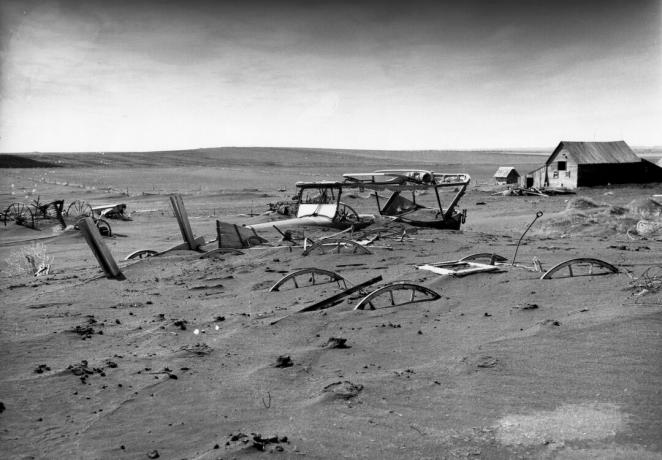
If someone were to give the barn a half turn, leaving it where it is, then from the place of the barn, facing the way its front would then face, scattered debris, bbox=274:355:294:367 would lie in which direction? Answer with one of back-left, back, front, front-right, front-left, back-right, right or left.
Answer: back-right

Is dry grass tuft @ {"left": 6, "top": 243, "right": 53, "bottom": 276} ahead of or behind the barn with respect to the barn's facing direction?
ahead

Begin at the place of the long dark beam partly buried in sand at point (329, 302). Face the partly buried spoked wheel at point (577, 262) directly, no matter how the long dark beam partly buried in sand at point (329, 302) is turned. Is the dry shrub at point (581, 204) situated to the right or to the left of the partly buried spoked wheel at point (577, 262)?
left

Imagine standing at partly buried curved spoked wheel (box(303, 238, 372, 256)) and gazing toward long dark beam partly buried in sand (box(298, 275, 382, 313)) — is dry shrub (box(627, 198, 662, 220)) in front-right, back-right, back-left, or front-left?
back-left

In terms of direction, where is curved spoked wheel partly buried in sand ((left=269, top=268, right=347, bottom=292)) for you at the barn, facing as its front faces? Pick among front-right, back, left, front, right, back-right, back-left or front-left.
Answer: front-left

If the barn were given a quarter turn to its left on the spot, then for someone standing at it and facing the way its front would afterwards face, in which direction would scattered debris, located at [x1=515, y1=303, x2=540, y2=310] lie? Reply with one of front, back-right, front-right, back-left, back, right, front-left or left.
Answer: front-right

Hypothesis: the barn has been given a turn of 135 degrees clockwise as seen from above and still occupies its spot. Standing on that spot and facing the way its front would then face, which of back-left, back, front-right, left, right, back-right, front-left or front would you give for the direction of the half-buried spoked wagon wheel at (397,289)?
back

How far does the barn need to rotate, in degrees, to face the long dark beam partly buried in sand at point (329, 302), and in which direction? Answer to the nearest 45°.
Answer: approximately 45° to its left

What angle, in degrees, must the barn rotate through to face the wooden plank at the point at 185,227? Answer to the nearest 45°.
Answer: approximately 45° to its left

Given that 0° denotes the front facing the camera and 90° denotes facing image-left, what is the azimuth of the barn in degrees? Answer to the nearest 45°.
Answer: approximately 45°

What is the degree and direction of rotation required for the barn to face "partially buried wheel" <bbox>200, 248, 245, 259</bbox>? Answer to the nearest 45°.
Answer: approximately 45° to its left

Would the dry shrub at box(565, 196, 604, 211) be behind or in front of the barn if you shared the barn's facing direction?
in front
